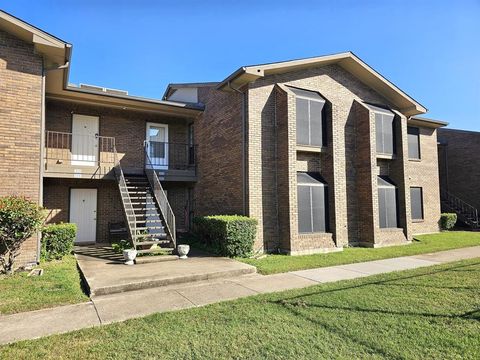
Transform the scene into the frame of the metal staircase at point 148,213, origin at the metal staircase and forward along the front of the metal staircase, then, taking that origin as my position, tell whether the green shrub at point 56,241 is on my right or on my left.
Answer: on my right

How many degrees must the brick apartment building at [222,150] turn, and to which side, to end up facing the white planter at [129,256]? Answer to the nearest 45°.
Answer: approximately 90° to its right

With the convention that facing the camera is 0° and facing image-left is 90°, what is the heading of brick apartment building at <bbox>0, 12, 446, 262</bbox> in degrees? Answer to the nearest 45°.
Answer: approximately 315°

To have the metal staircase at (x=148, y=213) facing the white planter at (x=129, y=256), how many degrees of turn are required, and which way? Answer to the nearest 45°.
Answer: approximately 45° to its right

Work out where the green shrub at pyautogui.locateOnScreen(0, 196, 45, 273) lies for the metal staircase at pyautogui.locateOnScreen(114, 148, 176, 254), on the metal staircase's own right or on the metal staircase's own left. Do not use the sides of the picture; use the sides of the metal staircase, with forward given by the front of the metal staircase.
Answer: on the metal staircase's own right
